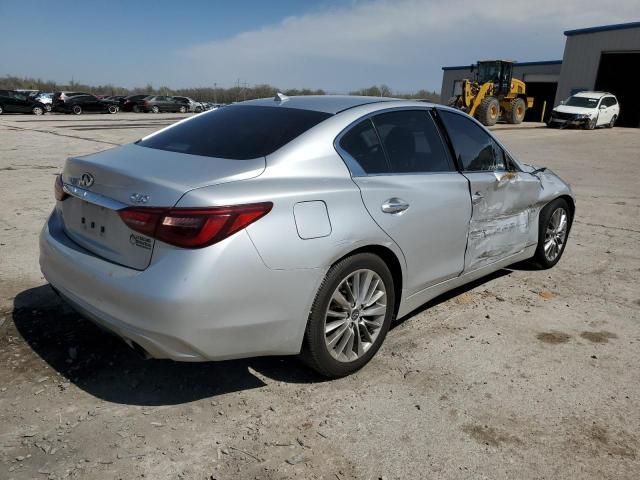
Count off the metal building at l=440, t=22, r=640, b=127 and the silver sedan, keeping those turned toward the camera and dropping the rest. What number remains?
1

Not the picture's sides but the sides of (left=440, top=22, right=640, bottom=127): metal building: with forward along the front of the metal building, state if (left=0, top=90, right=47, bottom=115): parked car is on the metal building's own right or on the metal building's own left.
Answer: on the metal building's own right

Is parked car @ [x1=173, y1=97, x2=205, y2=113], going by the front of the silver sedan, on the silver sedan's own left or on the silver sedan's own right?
on the silver sedan's own left

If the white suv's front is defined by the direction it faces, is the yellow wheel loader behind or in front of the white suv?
in front

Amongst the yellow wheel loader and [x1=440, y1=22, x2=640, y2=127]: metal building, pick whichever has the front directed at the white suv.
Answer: the metal building

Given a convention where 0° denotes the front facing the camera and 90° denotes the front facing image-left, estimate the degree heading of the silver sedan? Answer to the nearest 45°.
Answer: approximately 225°

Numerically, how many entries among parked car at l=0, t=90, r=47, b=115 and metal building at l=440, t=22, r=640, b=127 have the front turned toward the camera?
1

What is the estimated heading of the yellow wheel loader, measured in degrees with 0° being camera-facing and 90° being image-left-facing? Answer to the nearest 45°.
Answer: approximately 45°

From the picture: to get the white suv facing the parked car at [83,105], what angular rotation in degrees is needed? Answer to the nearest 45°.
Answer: approximately 45° to its right

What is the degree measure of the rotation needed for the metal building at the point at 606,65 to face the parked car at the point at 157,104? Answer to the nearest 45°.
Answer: approximately 90° to its right

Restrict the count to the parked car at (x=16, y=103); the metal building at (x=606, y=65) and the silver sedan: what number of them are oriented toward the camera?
1

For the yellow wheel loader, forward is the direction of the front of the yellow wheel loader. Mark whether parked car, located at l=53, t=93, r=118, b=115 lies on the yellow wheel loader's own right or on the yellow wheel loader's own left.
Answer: on the yellow wheel loader's own right
